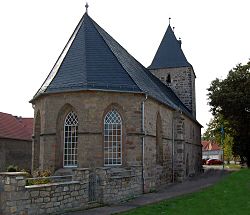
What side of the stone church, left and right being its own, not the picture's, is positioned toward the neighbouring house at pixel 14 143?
left

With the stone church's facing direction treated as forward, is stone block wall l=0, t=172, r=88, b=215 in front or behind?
behind

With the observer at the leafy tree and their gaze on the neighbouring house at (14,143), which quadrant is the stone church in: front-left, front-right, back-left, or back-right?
front-left
